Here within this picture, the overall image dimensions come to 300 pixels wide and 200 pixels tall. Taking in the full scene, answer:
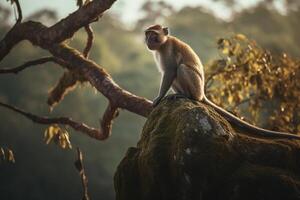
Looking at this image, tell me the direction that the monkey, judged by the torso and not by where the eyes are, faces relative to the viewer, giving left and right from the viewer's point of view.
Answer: facing to the left of the viewer

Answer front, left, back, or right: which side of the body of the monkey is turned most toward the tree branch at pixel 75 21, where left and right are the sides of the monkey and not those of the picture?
front

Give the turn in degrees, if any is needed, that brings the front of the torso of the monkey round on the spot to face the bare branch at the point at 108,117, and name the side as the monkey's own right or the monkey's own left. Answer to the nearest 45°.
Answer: approximately 45° to the monkey's own right

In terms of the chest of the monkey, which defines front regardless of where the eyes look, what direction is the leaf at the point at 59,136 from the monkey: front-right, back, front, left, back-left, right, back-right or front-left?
front-right
